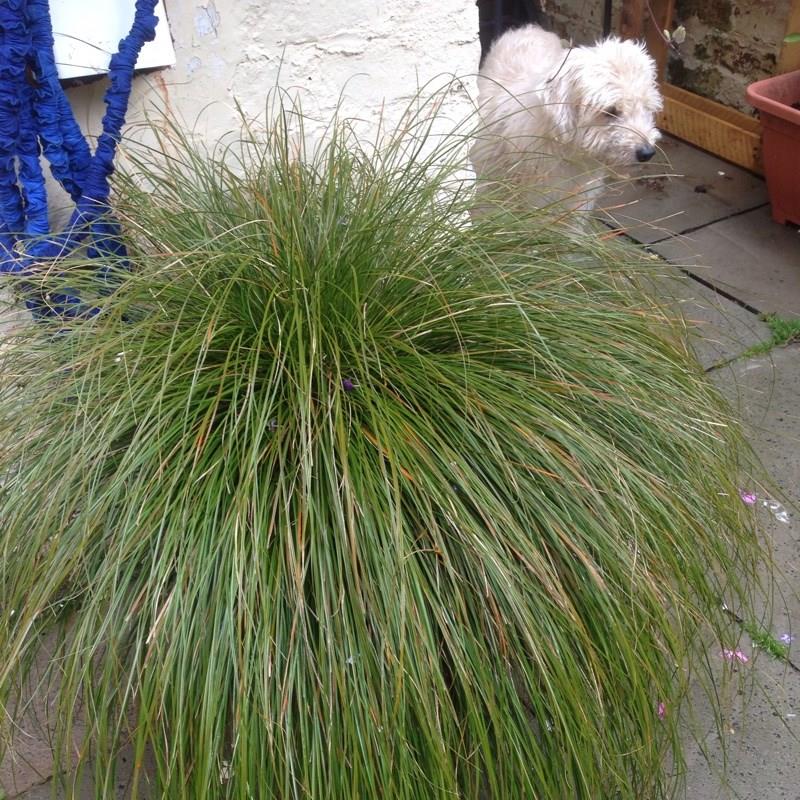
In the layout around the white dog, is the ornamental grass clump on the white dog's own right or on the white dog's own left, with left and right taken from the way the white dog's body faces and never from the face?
on the white dog's own right

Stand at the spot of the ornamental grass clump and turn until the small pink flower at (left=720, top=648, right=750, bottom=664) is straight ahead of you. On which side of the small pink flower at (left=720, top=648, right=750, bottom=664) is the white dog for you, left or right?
left

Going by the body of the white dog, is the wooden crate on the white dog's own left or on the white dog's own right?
on the white dog's own left

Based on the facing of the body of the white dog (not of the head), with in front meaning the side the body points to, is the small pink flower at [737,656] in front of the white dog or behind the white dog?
in front

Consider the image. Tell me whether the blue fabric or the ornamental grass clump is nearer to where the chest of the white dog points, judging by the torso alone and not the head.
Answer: the ornamental grass clump

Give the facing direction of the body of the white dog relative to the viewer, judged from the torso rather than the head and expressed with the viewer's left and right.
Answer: facing the viewer and to the right of the viewer

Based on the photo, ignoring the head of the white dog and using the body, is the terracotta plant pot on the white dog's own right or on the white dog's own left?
on the white dog's own left

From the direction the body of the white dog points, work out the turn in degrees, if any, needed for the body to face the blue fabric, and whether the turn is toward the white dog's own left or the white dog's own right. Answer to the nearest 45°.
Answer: approximately 90° to the white dog's own right
